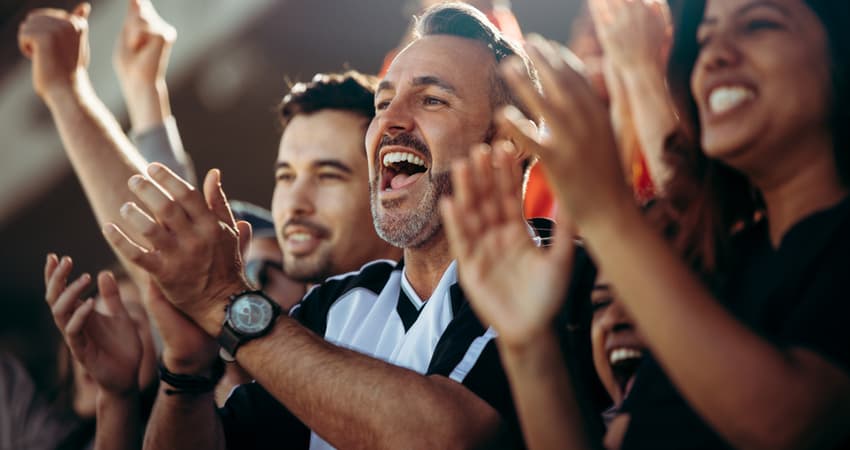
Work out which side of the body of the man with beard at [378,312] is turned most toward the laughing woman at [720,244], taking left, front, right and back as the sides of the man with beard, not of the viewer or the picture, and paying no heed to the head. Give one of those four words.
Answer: left

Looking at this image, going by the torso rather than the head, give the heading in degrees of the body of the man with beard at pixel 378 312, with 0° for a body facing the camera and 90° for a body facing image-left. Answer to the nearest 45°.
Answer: approximately 45°

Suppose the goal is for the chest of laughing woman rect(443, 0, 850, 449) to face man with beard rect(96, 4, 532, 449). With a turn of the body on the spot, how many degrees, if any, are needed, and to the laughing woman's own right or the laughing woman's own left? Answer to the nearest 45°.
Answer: approximately 90° to the laughing woman's own right

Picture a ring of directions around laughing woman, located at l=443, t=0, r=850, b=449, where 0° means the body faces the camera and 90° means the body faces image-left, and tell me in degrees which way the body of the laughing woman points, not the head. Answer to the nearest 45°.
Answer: approximately 45°
